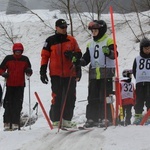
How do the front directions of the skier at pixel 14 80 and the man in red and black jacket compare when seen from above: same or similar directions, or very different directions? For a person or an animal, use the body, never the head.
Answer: same or similar directions

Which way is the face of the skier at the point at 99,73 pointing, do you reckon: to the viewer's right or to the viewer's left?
to the viewer's left

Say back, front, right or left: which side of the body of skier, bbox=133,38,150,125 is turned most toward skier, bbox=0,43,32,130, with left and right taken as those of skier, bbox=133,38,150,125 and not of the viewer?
right

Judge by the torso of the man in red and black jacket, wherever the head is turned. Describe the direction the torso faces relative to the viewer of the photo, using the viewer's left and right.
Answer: facing the viewer

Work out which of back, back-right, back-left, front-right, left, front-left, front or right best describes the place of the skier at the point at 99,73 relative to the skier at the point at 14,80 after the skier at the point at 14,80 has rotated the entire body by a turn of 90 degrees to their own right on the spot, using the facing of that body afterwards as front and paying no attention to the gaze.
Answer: back-left

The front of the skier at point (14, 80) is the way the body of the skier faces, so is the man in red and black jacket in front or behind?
in front

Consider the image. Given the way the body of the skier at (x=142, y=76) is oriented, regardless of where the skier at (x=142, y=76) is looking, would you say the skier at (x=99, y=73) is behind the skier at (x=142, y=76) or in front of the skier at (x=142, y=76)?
in front

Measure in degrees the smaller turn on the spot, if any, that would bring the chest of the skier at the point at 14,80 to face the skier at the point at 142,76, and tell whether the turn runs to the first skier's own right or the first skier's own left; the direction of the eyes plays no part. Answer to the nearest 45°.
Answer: approximately 90° to the first skier's own left

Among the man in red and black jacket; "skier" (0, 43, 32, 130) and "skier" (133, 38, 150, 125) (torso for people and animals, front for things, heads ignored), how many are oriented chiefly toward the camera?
3

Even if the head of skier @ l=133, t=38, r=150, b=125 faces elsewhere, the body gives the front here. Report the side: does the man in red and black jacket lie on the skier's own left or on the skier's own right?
on the skier's own right

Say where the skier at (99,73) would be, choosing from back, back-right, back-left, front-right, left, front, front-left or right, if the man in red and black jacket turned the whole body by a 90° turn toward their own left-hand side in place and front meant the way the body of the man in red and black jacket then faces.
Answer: front

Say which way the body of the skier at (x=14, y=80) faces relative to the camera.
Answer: toward the camera

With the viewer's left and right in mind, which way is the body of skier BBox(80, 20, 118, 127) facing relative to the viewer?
facing the viewer and to the left of the viewer
